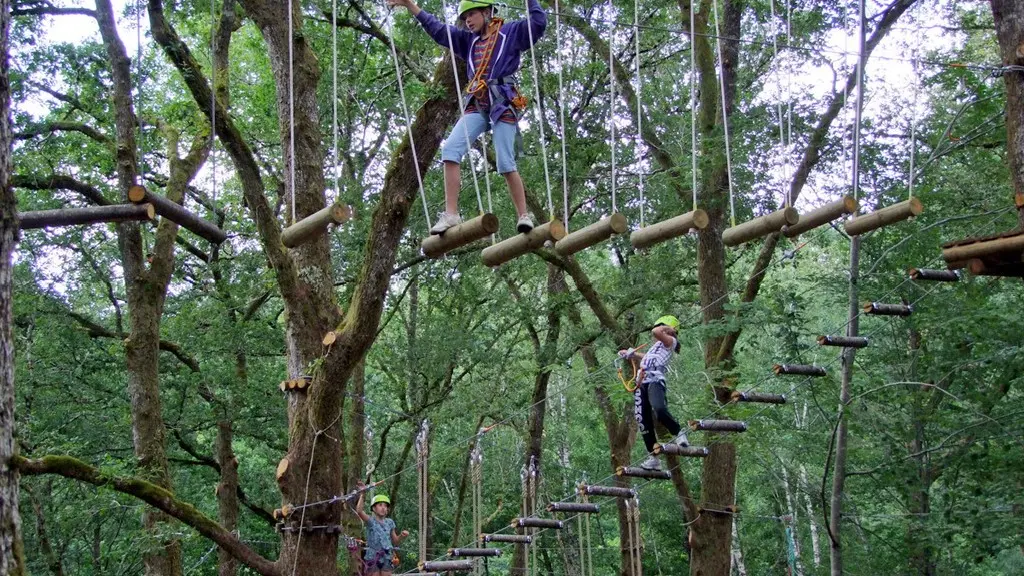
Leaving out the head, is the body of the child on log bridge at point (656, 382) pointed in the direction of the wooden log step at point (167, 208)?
yes

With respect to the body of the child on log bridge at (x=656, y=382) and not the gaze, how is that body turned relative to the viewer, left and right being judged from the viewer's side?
facing the viewer and to the left of the viewer

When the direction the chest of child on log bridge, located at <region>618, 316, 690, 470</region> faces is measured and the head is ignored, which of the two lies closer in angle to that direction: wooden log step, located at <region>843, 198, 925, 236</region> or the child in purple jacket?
the child in purple jacket

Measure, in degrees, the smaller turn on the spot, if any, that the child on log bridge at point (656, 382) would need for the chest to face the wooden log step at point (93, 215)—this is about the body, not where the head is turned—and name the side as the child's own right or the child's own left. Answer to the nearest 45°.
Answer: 0° — they already face it

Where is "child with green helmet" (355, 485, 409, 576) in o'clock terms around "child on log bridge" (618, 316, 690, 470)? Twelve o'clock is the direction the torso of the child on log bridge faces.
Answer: The child with green helmet is roughly at 2 o'clock from the child on log bridge.

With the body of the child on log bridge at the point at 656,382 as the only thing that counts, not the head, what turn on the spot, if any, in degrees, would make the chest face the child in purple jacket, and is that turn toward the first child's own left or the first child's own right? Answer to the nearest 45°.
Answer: approximately 45° to the first child's own left

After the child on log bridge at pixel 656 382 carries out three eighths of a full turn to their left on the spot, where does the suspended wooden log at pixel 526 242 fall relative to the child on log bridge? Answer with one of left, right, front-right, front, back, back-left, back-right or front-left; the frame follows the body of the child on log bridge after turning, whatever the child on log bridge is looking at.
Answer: right

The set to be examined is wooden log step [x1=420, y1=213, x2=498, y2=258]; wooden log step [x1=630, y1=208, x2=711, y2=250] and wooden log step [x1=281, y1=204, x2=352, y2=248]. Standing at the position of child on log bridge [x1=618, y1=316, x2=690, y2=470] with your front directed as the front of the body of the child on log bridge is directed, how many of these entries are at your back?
0

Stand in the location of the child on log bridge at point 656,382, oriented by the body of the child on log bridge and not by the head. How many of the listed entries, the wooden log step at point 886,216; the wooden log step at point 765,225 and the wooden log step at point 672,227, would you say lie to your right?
0

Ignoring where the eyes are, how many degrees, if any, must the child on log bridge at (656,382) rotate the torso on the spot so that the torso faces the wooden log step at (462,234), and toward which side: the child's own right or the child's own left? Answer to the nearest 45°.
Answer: approximately 45° to the child's own left

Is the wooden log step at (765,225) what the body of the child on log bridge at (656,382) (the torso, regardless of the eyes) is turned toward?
no

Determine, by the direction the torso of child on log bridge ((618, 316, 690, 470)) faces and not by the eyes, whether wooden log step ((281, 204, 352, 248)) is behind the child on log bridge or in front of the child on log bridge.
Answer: in front
